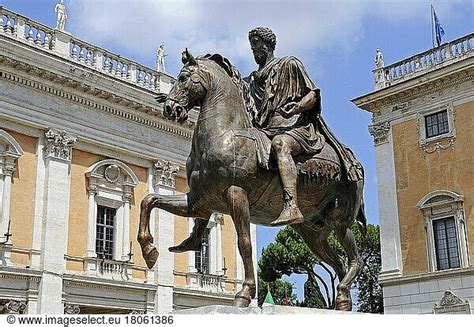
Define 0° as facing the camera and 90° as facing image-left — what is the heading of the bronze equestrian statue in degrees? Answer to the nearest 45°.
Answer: approximately 45°

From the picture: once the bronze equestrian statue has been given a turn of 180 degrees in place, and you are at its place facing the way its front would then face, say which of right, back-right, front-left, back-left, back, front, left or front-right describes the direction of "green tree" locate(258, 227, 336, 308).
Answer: front-left

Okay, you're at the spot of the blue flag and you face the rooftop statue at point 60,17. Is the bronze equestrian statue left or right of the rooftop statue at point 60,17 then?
left

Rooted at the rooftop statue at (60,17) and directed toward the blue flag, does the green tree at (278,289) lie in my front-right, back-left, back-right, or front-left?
front-left

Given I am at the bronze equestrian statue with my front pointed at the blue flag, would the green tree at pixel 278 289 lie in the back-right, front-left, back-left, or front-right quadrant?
front-left

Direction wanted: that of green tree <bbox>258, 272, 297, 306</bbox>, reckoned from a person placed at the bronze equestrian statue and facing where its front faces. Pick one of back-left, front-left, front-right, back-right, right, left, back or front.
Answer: back-right

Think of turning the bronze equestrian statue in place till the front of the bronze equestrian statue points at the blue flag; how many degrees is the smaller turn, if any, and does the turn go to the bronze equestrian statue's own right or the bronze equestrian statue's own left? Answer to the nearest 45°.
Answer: approximately 135° to the bronze equestrian statue's own right

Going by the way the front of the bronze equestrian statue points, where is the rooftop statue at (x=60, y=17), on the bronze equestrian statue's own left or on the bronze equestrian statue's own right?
on the bronze equestrian statue's own right
